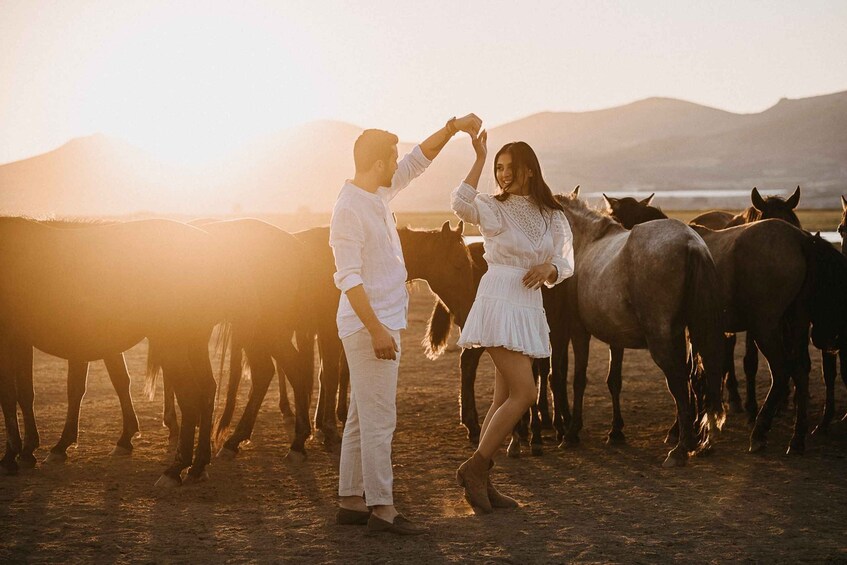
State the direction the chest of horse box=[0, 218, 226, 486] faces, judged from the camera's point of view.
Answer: to the viewer's left

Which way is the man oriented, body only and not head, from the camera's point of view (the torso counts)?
to the viewer's right

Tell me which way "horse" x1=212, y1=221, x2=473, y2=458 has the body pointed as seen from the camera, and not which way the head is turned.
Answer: to the viewer's right

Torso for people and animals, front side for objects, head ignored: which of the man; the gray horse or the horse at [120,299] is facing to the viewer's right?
the man

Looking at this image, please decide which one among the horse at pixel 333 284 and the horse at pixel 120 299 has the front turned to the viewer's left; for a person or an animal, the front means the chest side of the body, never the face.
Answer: the horse at pixel 120 299

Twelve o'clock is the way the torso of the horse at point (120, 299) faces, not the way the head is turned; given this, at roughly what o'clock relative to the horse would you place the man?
The man is roughly at 8 o'clock from the horse.

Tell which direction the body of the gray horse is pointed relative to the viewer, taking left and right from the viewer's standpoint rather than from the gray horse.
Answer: facing away from the viewer and to the left of the viewer

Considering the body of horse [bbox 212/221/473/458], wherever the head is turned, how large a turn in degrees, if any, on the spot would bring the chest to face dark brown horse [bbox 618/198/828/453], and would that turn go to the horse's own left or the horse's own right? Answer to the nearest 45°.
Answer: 0° — it already faces it

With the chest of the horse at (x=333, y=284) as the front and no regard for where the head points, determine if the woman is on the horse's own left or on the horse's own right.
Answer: on the horse's own right

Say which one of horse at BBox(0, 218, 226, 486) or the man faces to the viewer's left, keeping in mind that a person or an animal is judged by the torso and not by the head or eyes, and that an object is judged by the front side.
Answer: the horse

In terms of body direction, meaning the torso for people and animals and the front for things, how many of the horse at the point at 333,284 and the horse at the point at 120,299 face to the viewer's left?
1

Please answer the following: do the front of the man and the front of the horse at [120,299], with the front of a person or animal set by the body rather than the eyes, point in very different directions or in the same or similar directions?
very different directions
